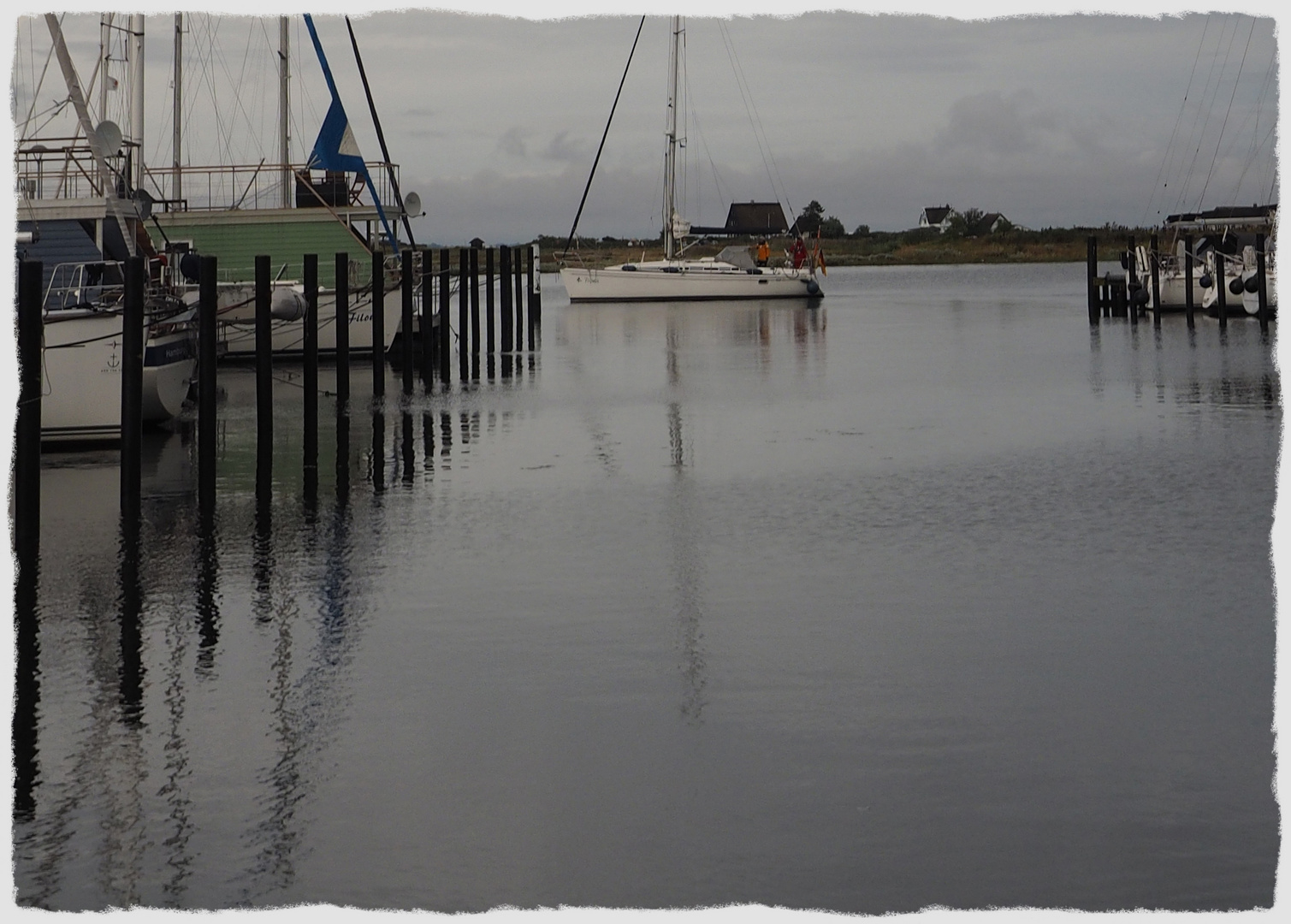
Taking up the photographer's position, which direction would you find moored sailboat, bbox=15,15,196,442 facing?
facing away from the viewer and to the left of the viewer

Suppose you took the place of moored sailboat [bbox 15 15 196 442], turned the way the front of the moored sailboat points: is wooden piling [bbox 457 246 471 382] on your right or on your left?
on your right
